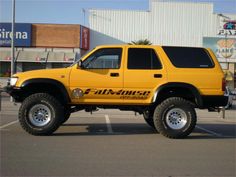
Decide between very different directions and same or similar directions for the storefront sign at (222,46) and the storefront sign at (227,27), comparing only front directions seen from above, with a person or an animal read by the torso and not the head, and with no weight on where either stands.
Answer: same or similar directions

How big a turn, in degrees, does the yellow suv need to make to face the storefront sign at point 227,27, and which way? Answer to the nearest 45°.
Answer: approximately 90° to its right

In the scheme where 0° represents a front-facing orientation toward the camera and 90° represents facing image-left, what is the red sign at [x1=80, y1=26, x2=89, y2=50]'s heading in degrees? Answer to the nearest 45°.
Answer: approximately 315°

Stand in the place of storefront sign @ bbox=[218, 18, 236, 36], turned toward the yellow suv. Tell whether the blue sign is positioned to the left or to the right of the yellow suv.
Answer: right

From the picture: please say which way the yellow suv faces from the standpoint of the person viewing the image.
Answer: facing to the left of the viewer

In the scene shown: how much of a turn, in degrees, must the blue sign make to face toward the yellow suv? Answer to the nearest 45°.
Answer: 0° — it already faces it

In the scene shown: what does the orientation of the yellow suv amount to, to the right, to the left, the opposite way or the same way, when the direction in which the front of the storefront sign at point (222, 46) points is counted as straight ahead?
to the right

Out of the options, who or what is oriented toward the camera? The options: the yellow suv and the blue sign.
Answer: the blue sign

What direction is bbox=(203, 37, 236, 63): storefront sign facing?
toward the camera

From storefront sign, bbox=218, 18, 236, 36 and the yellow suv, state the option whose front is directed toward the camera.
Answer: the storefront sign

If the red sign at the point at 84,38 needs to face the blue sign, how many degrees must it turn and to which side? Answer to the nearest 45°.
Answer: approximately 135° to its right

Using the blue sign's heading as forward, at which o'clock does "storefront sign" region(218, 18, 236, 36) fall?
The storefront sign is roughly at 9 o'clock from the blue sign.

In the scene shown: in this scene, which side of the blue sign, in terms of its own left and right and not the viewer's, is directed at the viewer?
front

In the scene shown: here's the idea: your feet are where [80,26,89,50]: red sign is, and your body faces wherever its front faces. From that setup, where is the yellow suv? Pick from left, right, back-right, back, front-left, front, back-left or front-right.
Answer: front-right

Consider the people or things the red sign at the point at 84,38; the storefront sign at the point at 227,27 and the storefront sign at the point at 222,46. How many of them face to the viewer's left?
0

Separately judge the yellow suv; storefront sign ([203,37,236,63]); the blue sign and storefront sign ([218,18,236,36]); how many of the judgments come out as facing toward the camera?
3

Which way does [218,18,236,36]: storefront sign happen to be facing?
toward the camera

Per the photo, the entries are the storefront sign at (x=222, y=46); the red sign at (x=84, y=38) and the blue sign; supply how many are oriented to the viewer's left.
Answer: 0

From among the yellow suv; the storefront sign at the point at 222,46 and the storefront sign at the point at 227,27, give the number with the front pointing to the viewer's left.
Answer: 1
